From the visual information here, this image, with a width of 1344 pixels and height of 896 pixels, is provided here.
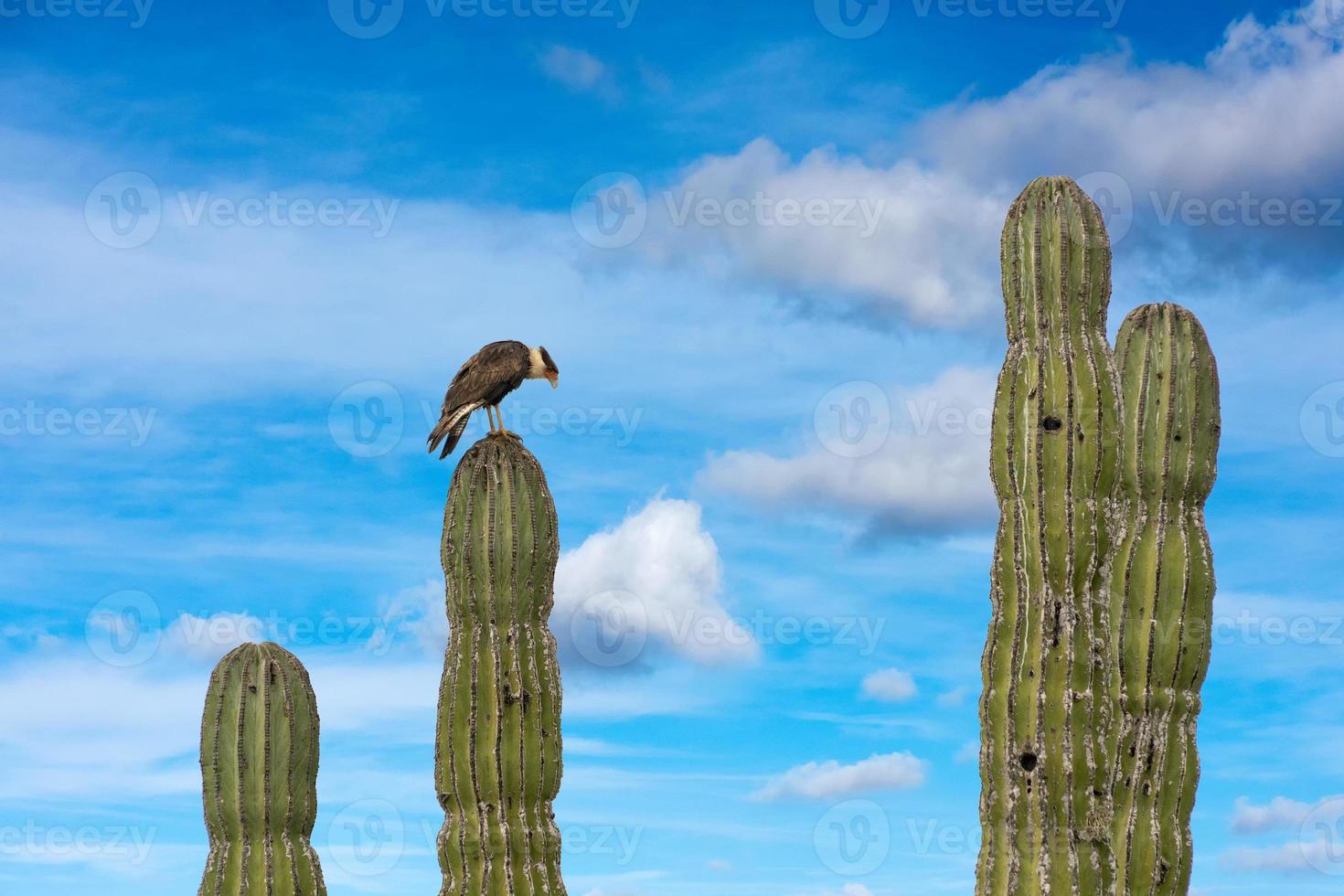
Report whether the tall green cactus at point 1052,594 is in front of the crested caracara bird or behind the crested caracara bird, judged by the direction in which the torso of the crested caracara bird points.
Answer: in front

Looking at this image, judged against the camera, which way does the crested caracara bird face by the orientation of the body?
to the viewer's right
